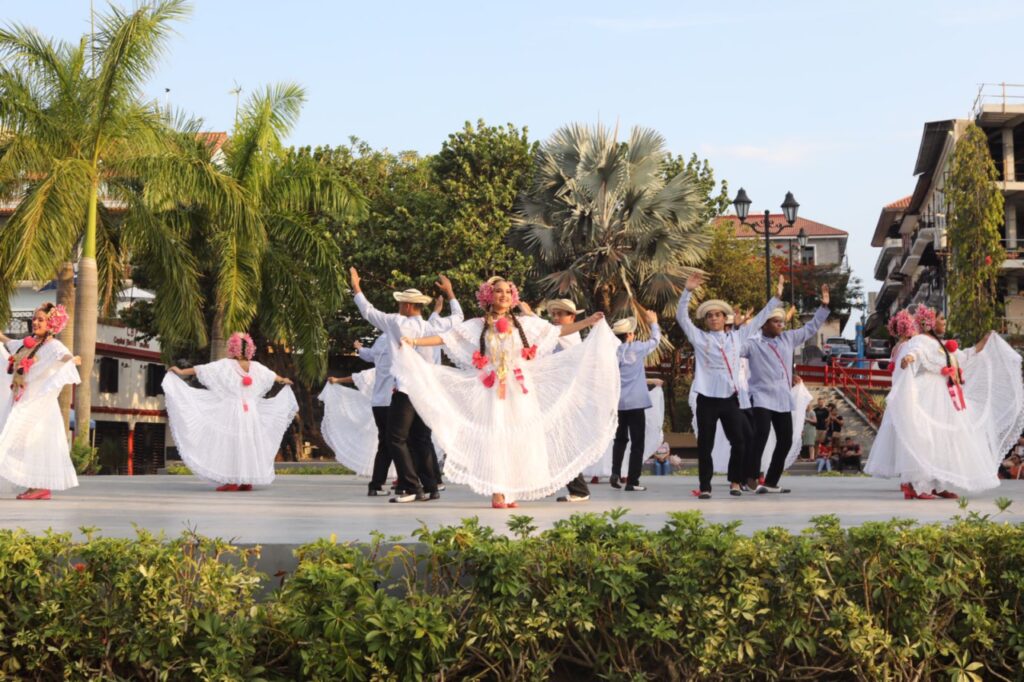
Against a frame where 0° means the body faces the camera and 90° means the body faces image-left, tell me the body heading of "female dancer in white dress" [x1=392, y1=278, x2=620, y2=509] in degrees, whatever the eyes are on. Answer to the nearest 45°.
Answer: approximately 0°

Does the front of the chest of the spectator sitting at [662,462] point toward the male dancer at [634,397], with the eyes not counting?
yes

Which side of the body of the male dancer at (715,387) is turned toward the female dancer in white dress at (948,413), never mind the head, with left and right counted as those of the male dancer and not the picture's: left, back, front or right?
left

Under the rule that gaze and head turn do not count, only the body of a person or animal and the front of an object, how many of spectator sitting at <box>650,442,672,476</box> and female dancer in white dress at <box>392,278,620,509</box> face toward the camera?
2

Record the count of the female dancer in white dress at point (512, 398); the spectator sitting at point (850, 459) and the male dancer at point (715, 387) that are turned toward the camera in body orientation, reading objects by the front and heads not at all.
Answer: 3

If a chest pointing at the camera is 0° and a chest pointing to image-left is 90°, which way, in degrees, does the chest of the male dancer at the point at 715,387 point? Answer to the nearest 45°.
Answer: approximately 0°
